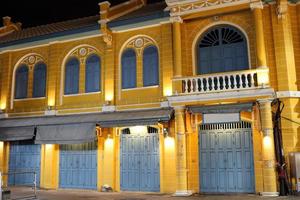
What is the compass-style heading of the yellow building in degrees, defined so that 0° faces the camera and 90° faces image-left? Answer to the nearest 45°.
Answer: approximately 45°
